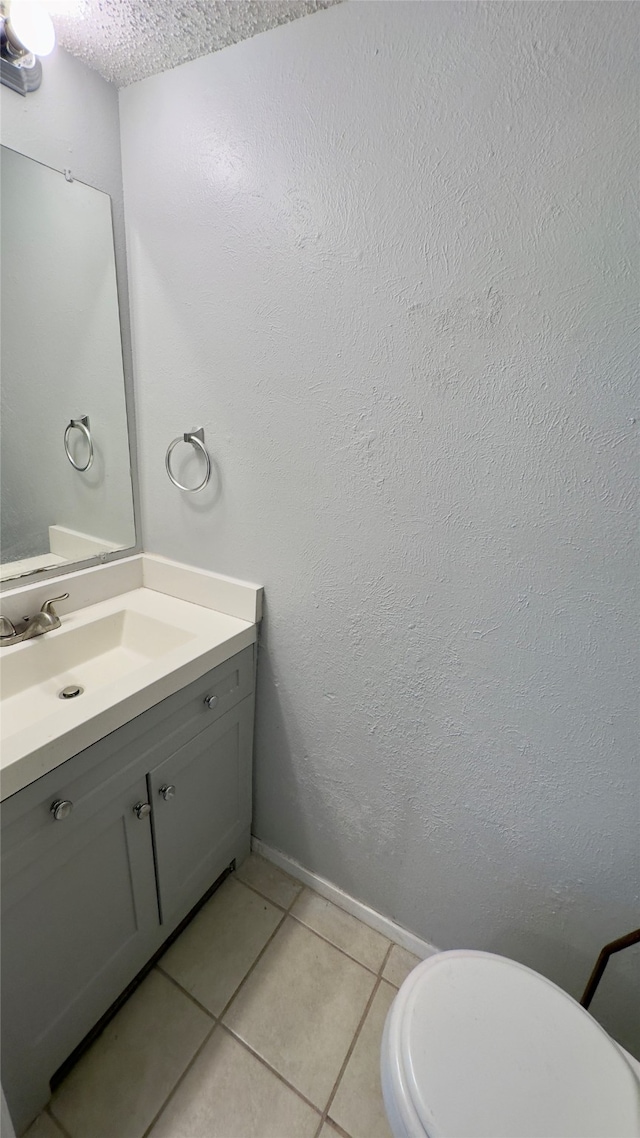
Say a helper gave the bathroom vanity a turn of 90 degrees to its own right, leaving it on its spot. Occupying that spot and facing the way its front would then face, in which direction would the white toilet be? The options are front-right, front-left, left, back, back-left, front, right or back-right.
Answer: left

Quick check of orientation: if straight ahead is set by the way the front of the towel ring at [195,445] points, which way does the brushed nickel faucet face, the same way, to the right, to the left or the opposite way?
to the left

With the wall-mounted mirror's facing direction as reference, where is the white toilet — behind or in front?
in front

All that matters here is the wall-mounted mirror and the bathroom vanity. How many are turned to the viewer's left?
0

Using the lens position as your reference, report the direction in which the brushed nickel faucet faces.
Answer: facing the viewer and to the right of the viewer

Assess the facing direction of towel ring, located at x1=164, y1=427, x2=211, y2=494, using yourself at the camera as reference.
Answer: facing the viewer and to the left of the viewer

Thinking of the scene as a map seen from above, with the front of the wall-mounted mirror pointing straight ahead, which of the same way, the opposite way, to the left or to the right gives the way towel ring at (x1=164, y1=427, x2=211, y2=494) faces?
to the right

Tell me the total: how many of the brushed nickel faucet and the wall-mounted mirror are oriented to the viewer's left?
0

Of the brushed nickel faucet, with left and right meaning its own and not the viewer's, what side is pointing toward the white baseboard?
front

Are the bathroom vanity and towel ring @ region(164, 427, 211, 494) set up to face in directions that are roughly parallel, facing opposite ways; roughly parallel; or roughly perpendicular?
roughly perpendicular
